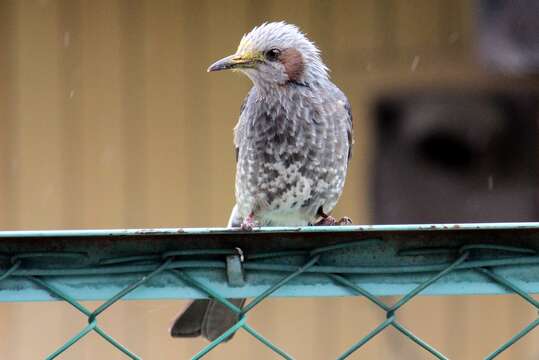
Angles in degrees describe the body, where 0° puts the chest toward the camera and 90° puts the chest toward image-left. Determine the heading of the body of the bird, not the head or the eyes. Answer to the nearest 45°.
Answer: approximately 0°
